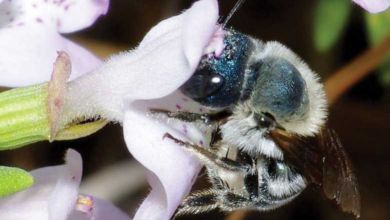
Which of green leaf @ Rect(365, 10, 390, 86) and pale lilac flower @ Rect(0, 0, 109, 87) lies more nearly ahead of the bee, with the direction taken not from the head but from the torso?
the pale lilac flower

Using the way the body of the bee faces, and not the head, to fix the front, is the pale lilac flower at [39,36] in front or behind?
in front

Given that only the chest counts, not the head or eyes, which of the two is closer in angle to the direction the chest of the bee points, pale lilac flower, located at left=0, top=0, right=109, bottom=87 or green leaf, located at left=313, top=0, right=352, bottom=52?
the pale lilac flower

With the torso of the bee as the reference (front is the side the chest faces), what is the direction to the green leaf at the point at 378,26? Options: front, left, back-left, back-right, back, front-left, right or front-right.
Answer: right

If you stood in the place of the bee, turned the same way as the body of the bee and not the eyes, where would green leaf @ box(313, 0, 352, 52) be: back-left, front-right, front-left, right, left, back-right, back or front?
right

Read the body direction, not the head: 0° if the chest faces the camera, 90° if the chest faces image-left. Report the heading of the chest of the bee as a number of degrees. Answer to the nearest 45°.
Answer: approximately 90°

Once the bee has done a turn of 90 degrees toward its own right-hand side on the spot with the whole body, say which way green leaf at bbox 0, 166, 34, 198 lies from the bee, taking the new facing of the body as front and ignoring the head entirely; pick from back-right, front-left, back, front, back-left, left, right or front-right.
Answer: back-left
